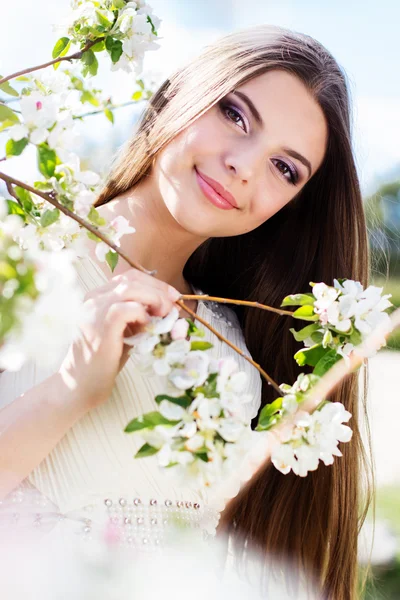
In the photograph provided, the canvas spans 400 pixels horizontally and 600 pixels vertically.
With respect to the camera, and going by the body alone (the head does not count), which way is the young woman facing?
toward the camera

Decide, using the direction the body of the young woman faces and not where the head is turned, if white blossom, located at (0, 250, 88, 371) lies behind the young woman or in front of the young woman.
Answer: in front
